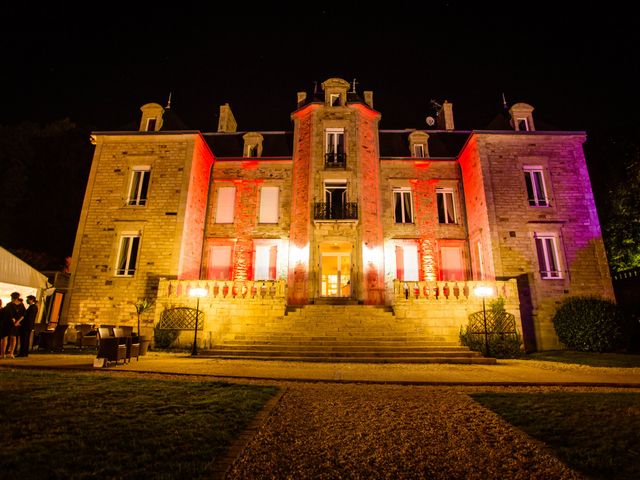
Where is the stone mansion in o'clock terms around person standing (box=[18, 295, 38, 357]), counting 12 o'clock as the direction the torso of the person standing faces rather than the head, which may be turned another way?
The stone mansion is roughly at 6 o'clock from the person standing.

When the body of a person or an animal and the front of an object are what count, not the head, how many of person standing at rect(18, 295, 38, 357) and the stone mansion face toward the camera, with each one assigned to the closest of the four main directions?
1

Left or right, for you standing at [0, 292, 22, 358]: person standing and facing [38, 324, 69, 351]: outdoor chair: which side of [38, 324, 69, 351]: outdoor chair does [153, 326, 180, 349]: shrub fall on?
right

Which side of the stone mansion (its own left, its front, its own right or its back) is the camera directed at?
front

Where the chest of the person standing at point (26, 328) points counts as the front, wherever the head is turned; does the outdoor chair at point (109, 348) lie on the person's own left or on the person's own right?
on the person's own left

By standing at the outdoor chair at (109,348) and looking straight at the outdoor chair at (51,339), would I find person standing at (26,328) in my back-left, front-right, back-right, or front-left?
front-left

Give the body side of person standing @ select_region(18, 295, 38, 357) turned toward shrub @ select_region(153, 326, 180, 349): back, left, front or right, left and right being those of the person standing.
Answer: back

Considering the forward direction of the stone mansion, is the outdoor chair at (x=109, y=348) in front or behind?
in front

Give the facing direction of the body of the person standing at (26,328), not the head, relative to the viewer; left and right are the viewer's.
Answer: facing to the left of the viewer

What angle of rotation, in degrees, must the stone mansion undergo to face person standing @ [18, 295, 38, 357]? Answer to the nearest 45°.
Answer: approximately 45° to its right

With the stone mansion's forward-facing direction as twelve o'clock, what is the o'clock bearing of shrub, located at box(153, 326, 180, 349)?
The shrub is roughly at 2 o'clock from the stone mansion.
